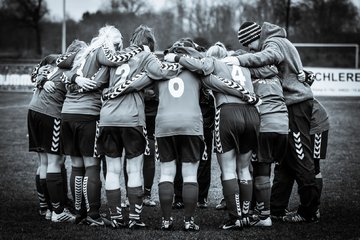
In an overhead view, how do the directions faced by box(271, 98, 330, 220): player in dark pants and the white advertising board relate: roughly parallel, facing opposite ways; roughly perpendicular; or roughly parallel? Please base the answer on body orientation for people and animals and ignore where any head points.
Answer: roughly perpendicular

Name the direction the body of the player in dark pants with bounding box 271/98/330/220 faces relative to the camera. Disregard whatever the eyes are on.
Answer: to the viewer's left

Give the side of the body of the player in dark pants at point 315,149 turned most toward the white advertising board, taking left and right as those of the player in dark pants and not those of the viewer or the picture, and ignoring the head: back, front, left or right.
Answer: right

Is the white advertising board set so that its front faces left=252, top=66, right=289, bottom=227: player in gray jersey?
yes

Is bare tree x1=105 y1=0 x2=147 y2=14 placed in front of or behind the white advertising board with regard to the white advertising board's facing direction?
behind

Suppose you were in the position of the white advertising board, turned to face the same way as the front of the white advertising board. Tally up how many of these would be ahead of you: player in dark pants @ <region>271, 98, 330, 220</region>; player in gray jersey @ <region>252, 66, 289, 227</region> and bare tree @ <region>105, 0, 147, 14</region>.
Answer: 2

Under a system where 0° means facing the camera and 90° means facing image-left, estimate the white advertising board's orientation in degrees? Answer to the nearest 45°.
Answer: approximately 0°

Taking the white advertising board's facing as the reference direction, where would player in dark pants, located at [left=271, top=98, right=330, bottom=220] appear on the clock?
The player in dark pants is roughly at 12 o'clock from the white advertising board.

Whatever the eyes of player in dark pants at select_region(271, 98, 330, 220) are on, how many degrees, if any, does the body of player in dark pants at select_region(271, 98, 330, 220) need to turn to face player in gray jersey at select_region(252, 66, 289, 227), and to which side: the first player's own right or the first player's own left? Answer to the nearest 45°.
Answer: approximately 45° to the first player's own left
